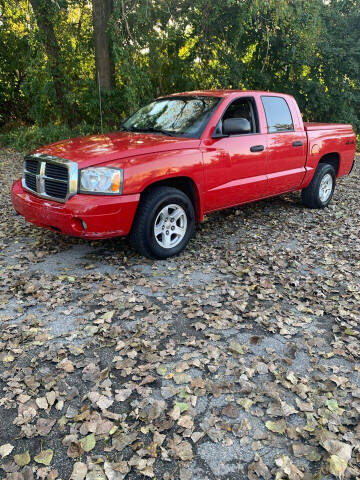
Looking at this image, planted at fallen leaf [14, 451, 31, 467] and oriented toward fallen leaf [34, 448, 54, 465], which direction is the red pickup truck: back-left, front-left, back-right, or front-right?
front-left

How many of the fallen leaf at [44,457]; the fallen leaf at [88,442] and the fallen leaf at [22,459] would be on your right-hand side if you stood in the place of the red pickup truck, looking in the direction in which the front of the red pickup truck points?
0

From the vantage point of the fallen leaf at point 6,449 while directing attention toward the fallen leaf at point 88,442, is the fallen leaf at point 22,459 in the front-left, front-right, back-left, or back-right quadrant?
front-right

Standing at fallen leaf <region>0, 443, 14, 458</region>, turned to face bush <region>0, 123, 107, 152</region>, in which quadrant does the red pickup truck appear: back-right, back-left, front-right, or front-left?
front-right

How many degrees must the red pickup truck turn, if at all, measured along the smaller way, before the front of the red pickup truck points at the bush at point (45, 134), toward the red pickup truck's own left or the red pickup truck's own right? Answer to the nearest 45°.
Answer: approximately 90° to the red pickup truck's own right

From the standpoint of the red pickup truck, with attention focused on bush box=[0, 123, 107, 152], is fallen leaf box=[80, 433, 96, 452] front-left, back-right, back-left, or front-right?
back-left

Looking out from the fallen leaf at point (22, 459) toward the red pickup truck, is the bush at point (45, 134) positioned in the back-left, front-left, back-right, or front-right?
front-left

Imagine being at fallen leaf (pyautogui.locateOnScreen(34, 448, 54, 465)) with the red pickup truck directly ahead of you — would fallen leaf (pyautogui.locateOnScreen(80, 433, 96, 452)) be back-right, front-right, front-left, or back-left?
front-right

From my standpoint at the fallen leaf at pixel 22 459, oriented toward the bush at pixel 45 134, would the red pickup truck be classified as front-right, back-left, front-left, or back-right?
front-right

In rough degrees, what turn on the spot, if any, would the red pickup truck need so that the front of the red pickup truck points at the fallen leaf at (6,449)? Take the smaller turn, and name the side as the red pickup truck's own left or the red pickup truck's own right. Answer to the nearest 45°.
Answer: approximately 45° to the red pickup truck's own left

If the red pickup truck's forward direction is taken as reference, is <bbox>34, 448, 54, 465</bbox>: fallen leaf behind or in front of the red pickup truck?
in front

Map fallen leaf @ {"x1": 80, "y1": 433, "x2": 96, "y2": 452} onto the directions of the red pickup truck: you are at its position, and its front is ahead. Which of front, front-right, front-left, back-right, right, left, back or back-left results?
front-left

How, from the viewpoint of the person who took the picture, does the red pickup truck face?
facing the viewer and to the left of the viewer

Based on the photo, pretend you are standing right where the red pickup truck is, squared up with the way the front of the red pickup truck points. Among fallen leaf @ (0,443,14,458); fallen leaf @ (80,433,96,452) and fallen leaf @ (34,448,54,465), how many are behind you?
0

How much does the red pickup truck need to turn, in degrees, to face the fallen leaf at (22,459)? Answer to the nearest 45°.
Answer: approximately 45° to its left
